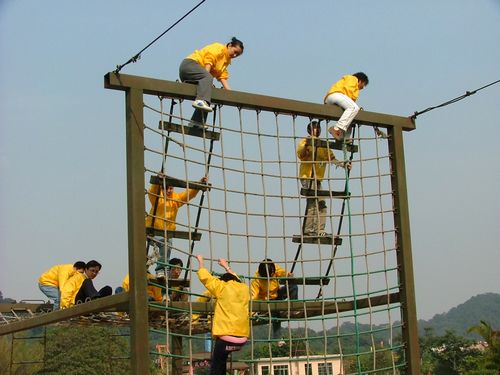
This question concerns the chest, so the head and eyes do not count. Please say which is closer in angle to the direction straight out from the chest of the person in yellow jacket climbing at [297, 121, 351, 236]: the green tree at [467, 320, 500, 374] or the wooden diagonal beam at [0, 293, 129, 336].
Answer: the wooden diagonal beam

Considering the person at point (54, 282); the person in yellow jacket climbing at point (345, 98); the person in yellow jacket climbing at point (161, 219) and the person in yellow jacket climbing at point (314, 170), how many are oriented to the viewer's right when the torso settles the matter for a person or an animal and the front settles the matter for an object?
2

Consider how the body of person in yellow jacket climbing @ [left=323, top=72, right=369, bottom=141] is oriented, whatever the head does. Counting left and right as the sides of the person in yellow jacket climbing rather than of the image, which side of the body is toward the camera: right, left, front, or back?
right

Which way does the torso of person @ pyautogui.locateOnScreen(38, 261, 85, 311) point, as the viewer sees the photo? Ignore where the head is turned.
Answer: to the viewer's right

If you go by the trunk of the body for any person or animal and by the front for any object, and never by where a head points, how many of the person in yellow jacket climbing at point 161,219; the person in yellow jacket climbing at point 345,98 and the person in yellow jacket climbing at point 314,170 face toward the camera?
2

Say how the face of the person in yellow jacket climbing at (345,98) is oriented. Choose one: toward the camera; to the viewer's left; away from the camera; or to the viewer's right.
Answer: to the viewer's right

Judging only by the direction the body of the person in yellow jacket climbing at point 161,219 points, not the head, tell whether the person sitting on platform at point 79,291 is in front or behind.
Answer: behind
